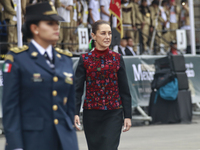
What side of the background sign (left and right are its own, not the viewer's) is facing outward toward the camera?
front

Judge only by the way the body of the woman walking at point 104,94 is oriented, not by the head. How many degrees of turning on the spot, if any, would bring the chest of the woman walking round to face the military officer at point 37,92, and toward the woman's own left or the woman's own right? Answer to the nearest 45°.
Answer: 0° — they already face them

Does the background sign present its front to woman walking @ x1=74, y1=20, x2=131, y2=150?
yes

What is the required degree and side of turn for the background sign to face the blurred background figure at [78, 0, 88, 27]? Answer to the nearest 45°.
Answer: approximately 180°

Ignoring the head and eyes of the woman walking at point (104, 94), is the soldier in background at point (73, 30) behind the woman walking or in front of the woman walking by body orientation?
behind

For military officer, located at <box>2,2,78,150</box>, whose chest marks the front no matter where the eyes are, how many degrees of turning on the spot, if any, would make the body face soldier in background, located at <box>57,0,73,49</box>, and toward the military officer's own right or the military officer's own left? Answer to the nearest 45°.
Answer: approximately 135° to the military officer's own left

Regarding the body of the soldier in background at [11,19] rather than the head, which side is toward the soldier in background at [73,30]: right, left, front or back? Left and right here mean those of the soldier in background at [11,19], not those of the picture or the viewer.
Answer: left

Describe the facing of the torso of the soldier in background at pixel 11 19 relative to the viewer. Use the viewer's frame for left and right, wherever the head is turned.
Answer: facing the viewer and to the right of the viewer

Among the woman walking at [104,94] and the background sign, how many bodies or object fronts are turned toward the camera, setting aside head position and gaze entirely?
2

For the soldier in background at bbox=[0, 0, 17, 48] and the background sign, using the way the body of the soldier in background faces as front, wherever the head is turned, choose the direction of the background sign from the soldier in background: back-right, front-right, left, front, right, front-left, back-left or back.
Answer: front-left
